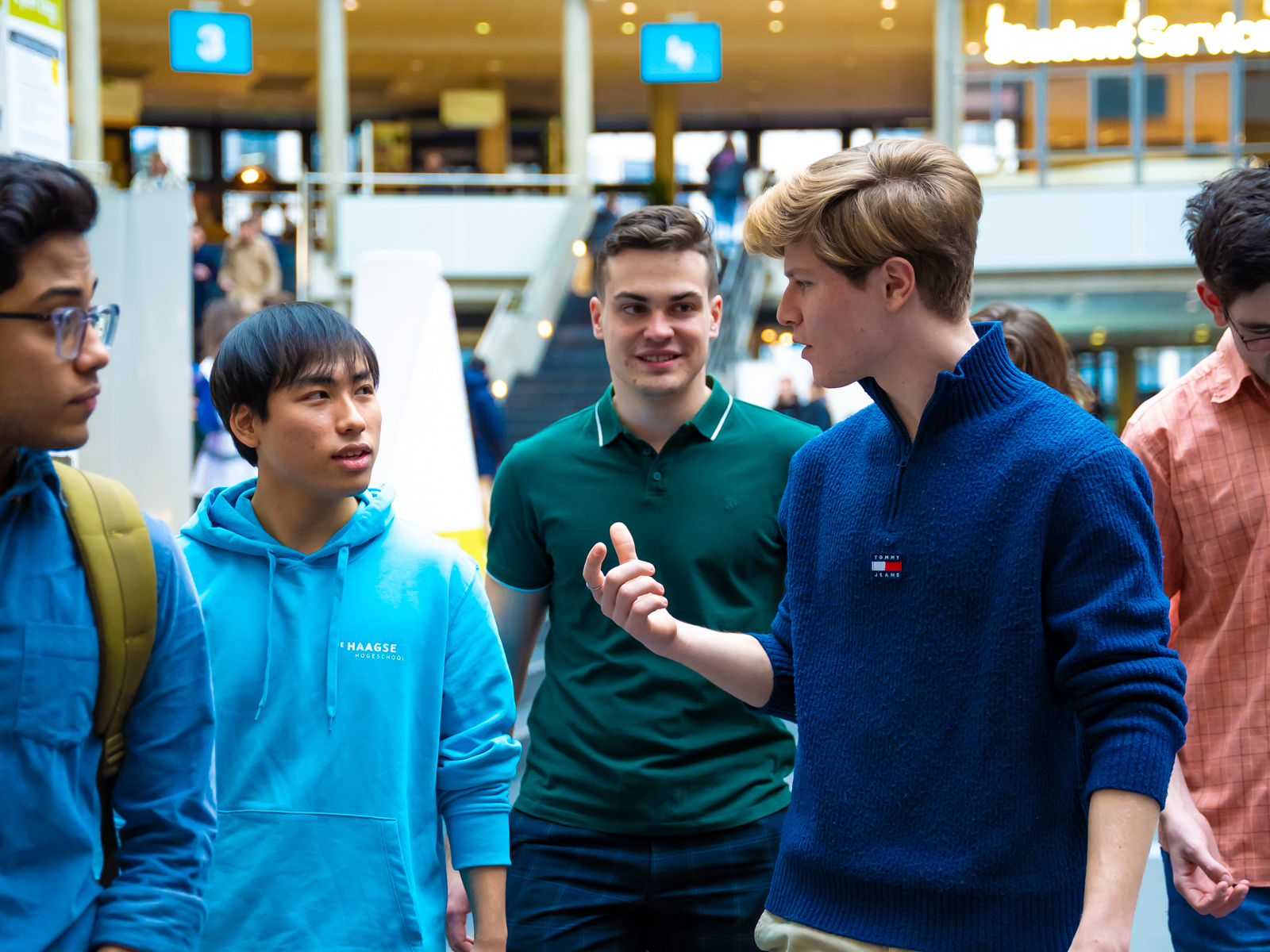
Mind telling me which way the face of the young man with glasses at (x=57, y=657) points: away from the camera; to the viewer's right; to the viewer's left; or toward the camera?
to the viewer's right

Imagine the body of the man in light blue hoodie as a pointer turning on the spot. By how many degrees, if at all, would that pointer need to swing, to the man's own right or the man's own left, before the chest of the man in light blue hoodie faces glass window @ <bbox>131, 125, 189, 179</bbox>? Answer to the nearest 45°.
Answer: approximately 180°

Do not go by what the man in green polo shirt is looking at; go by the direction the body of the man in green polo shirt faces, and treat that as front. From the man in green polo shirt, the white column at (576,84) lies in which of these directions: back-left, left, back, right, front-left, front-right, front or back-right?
back

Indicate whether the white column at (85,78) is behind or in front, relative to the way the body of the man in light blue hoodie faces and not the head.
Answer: behind

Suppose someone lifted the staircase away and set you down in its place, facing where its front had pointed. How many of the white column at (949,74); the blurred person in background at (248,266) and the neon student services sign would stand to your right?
1

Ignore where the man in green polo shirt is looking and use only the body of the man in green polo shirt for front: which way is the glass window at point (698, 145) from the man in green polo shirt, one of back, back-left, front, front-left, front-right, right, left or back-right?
back
